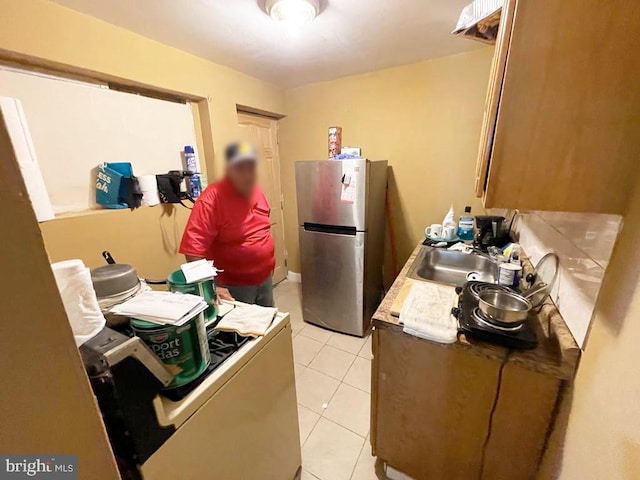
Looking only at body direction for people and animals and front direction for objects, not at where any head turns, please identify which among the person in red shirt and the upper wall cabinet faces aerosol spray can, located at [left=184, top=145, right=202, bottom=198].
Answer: the upper wall cabinet

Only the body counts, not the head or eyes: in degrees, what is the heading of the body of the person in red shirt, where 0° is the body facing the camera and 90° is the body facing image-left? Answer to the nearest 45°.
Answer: approximately 315°

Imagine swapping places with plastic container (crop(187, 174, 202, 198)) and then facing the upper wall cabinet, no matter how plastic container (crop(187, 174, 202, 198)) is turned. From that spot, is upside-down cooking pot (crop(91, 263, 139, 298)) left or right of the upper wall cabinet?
right

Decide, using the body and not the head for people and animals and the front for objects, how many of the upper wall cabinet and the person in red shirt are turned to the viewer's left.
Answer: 1

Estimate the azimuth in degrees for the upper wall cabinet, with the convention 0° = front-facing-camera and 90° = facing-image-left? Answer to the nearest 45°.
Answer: approximately 90°

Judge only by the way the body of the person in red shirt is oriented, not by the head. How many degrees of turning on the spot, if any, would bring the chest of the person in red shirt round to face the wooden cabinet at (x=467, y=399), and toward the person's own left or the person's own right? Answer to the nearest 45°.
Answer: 0° — they already face it

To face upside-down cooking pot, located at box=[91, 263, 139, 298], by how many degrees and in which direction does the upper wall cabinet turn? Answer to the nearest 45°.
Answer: approximately 45° to its left

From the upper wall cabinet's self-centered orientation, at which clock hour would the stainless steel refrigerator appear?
The stainless steel refrigerator is roughly at 1 o'clock from the upper wall cabinet.
